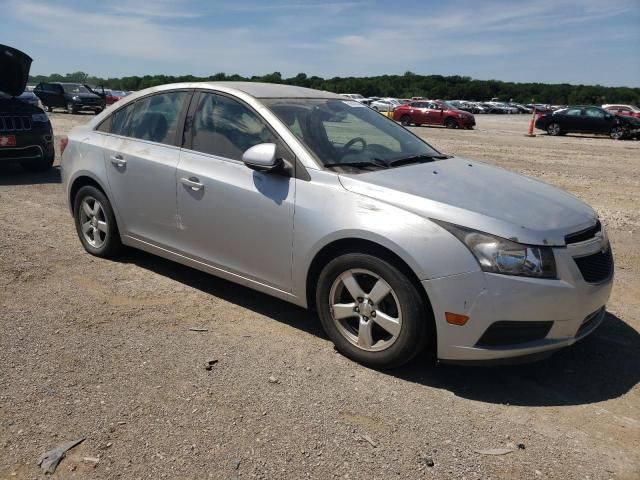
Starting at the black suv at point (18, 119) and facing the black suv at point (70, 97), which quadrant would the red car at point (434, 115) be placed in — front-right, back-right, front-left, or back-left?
front-right

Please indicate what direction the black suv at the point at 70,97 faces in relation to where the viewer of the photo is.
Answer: facing the viewer and to the right of the viewer

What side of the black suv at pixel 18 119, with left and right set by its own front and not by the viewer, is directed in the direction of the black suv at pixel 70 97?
back

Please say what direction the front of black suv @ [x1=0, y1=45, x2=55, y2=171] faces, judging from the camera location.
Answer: facing the viewer

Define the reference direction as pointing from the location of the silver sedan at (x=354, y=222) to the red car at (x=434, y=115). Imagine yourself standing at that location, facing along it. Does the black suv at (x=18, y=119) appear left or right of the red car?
left

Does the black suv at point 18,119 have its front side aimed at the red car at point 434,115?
no

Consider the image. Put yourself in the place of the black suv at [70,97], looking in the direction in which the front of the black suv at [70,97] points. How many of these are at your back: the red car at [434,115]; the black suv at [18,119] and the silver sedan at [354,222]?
0

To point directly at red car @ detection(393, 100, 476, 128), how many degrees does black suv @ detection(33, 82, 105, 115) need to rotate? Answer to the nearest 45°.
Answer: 0° — it already faces it

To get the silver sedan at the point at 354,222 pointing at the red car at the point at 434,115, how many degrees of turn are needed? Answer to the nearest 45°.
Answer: approximately 135° to its left

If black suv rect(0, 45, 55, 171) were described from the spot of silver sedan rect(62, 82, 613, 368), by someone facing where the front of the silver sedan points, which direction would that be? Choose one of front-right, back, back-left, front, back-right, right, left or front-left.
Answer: back

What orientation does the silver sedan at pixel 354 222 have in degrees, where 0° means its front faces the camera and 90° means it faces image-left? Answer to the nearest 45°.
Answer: approximately 315°

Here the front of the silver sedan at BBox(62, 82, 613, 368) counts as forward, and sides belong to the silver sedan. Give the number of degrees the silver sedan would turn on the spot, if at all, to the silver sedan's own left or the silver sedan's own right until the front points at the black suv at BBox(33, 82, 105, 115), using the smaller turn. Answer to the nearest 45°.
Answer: approximately 180°

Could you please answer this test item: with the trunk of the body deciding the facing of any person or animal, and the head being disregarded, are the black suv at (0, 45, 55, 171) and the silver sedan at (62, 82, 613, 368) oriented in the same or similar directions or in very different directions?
same or similar directions
